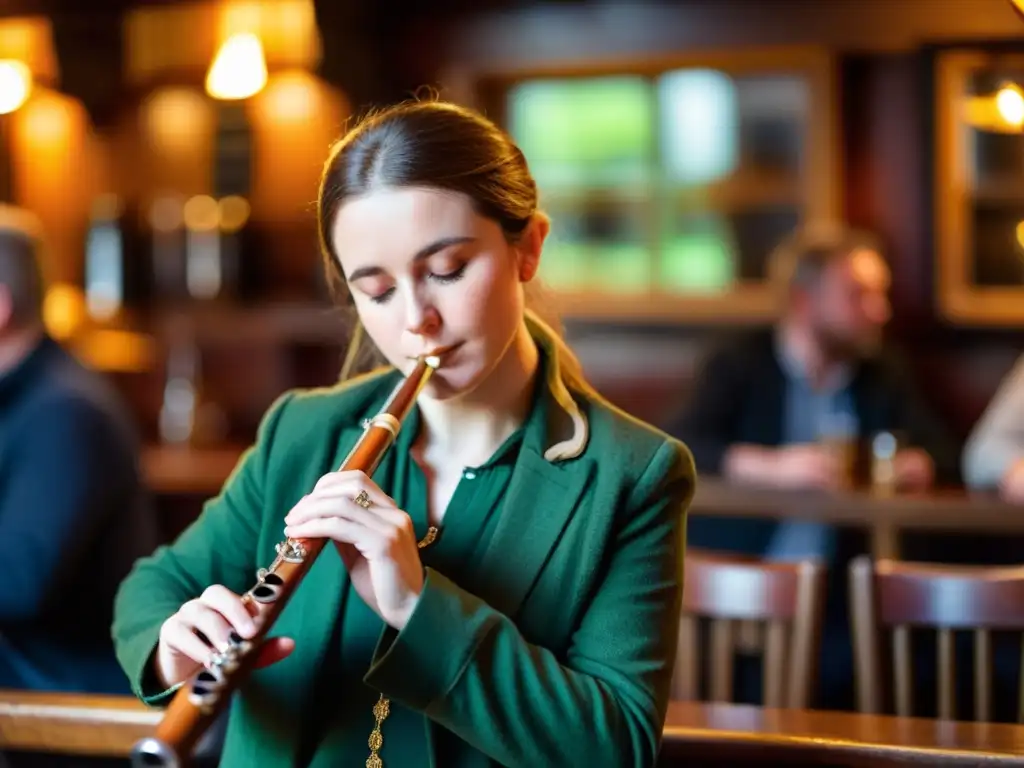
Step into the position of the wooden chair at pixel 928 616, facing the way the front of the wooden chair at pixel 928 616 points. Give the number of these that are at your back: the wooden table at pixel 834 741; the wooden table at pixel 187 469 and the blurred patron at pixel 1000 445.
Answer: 1

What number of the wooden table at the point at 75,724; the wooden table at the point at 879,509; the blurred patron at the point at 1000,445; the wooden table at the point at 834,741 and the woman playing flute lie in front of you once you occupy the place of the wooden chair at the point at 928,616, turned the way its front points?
2

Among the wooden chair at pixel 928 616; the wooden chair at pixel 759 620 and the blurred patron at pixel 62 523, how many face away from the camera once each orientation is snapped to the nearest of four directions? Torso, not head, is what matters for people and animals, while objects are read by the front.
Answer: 2

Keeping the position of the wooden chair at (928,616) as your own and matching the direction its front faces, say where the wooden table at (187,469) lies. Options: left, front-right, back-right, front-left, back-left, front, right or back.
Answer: front-left

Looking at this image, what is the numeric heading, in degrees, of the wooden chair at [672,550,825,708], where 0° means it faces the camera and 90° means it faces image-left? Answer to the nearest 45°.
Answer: approximately 180°

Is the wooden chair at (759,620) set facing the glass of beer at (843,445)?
yes

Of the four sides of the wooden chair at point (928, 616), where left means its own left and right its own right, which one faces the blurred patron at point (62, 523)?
left

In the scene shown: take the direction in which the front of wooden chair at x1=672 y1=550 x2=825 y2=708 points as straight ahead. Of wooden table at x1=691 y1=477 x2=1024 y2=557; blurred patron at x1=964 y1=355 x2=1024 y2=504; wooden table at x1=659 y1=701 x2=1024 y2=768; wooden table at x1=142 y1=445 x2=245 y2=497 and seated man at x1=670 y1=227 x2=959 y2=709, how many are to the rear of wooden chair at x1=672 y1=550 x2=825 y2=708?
1

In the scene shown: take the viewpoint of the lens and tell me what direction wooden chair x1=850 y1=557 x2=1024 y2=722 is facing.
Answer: facing away from the viewer

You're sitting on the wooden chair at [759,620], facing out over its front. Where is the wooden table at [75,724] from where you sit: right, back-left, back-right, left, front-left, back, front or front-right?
back-left

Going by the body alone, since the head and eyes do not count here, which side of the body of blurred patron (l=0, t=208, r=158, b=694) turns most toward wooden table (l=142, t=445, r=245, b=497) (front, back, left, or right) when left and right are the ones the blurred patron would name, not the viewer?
right

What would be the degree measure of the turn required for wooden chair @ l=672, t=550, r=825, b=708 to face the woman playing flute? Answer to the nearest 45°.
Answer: approximately 180°

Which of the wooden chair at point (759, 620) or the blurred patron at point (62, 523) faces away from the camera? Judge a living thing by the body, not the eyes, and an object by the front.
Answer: the wooden chair
